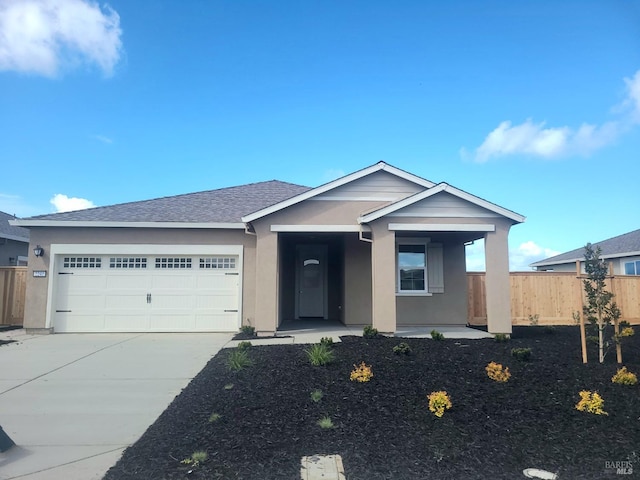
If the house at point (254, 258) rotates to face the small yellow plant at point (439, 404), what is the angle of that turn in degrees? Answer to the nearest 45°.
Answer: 0° — it already faces it

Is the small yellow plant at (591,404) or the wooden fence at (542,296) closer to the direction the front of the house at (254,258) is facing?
the small yellow plant

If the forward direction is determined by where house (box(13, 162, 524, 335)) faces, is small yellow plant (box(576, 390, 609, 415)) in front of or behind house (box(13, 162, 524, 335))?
in front

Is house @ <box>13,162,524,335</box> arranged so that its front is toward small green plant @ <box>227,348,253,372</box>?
yes

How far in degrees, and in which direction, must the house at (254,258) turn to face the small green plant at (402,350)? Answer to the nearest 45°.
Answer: approximately 45° to its left

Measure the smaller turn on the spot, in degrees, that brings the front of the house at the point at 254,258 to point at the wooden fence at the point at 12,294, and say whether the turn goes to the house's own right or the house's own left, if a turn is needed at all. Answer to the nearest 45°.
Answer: approximately 90° to the house's own right

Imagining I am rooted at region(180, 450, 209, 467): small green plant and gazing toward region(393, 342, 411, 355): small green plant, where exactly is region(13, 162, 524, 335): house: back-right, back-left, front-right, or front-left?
front-left

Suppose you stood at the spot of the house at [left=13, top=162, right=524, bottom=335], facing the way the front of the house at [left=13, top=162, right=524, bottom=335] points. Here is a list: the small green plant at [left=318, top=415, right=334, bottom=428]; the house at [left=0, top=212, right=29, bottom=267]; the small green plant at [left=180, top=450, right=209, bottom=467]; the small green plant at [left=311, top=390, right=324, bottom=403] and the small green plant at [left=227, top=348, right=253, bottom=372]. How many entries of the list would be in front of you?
4

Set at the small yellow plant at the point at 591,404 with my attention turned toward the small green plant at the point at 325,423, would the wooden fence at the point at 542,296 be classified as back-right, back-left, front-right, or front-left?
back-right

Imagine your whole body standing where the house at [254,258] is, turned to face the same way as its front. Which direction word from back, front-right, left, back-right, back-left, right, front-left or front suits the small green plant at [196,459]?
front

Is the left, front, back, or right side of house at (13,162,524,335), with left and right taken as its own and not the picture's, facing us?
front

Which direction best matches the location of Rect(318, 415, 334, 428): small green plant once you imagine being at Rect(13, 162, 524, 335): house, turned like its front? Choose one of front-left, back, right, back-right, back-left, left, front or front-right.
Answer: front
